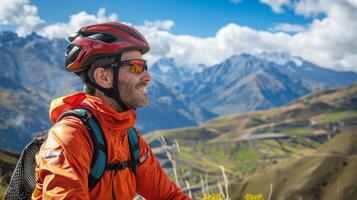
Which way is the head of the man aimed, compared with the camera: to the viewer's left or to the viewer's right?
to the viewer's right

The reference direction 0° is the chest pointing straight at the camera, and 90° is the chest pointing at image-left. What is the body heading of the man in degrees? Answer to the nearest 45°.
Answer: approximately 315°
